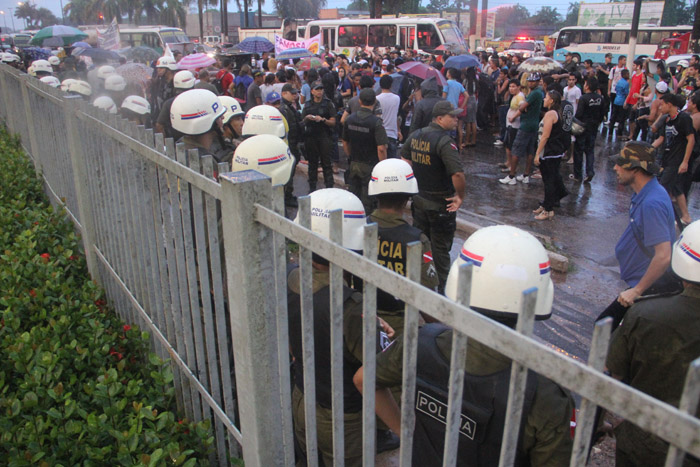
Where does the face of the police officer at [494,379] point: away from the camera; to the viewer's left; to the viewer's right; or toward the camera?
away from the camera

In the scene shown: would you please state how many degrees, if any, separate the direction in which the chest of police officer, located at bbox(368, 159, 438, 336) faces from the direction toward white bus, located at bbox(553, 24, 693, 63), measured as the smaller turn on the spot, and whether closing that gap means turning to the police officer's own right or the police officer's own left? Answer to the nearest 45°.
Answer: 0° — they already face it

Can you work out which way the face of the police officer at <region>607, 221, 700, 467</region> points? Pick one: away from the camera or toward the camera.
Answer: away from the camera

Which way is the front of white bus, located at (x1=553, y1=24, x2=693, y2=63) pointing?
to the viewer's left

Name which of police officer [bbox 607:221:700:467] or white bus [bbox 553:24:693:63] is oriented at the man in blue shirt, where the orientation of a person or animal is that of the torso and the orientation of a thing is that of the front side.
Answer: the police officer

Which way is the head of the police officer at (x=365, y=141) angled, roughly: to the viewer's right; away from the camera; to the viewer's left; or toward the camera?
away from the camera

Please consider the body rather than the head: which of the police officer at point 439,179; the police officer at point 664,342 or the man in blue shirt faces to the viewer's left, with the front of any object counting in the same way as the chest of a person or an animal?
the man in blue shirt

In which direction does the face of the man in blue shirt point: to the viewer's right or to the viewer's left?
to the viewer's left

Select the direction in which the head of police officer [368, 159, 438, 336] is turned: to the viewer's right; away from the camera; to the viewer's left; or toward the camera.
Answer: away from the camera

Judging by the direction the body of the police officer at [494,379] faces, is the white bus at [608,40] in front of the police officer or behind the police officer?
in front

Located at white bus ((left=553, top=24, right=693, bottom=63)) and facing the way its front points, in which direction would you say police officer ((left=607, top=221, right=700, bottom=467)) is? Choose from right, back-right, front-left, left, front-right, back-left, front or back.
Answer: left

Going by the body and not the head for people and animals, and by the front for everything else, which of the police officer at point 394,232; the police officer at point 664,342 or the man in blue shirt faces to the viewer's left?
the man in blue shirt

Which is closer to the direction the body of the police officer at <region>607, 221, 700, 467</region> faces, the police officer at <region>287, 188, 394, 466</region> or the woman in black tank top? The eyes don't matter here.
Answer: the woman in black tank top

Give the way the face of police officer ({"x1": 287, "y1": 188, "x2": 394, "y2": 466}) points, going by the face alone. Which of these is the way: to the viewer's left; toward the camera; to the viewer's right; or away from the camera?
away from the camera

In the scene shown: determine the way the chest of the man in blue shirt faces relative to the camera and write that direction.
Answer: to the viewer's left

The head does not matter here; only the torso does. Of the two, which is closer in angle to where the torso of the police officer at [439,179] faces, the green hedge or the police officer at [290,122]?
the police officer
